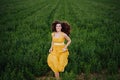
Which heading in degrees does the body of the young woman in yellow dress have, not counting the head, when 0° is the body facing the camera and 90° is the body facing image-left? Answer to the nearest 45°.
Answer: approximately 0°
